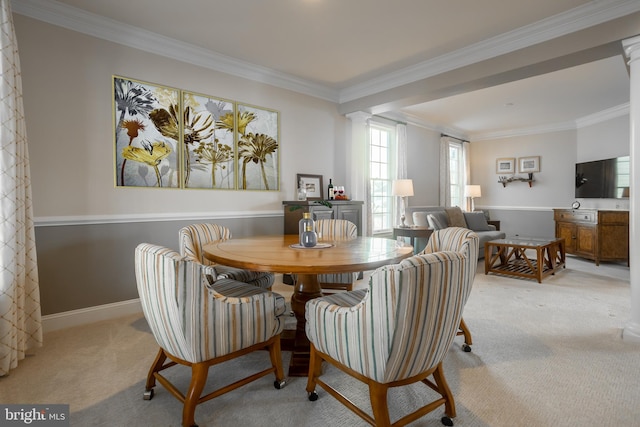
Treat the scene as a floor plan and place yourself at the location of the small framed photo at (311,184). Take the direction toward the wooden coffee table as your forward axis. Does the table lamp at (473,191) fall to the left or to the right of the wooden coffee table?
left

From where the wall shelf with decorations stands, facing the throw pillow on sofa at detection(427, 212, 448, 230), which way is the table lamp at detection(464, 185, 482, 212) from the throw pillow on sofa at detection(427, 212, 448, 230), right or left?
right

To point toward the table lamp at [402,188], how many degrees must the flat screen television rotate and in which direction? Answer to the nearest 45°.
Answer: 0° — it already faces it

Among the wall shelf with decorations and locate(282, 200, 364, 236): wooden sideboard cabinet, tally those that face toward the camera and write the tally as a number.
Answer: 2

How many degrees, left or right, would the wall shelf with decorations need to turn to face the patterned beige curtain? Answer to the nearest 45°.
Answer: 0° — it already faces it

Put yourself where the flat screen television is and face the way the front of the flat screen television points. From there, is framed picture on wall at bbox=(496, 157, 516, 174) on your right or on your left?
on your right

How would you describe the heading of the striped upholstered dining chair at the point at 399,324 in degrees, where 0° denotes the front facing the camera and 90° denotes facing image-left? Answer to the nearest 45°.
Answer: approximately 135°

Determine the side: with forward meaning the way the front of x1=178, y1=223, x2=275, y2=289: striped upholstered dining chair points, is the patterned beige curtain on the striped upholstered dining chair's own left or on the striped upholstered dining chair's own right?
on the striped upholstered dining chair's own right

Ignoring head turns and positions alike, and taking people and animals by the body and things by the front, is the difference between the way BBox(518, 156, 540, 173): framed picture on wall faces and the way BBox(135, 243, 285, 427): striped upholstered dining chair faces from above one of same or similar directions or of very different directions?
very different directions

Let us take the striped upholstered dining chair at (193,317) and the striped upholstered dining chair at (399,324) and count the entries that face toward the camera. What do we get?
0

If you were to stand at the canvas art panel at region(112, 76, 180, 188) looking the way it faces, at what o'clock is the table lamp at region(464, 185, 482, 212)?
The table lamp is roughly at 10 o'clock from the canvas art panel.

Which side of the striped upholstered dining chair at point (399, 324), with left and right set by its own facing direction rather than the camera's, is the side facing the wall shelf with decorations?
right

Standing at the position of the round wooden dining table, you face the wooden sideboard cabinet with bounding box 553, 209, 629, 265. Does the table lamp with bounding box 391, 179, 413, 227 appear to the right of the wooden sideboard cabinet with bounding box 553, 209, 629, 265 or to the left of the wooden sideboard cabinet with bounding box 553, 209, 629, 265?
left
